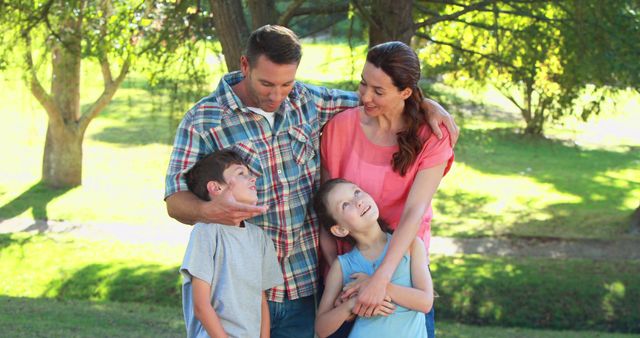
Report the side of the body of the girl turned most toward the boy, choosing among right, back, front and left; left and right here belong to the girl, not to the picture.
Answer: right

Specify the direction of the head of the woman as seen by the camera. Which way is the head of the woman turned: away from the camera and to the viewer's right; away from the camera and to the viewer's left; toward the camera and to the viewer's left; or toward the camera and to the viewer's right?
toward the camera and to the viewer's left

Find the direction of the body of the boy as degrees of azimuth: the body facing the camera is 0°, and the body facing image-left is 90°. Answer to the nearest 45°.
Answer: approximately 315°

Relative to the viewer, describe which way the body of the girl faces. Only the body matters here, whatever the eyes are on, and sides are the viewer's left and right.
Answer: facing the viewer

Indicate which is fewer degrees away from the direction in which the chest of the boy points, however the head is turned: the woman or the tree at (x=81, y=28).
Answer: the woman

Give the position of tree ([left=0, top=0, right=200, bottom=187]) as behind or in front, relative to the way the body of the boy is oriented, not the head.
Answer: behind

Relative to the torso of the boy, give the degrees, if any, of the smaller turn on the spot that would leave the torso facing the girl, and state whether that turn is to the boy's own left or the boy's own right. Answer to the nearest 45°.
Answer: approximately 45° to the boy's own left

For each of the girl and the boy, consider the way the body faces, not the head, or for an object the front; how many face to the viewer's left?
0
